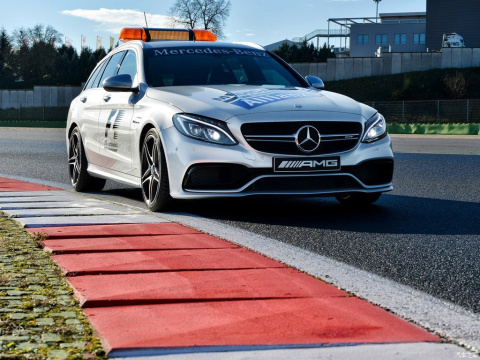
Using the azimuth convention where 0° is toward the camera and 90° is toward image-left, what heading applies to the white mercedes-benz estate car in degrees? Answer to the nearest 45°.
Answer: approximately 315°

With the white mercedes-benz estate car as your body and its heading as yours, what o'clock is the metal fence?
The metal fence is roughly at 8 o'clock from the white mercedes-benz estate car.
